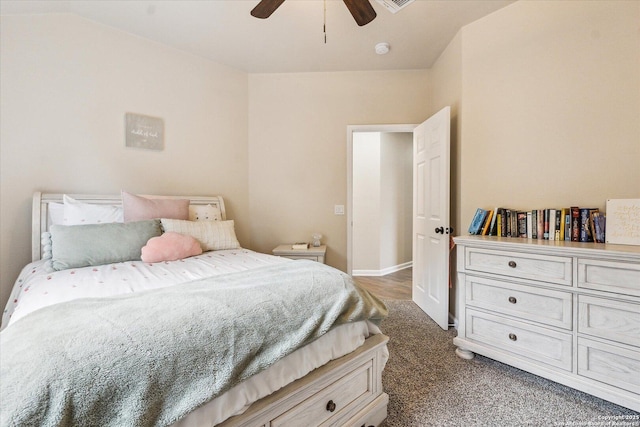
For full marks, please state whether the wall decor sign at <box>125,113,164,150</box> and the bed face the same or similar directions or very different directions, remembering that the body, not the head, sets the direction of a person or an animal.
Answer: same or similar directions

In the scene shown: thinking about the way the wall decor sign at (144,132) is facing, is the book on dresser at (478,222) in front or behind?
in front

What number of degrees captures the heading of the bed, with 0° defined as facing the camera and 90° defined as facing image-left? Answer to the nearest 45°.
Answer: approximately 315°

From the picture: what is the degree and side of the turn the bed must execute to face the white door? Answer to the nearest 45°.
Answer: approximately 90° to its left

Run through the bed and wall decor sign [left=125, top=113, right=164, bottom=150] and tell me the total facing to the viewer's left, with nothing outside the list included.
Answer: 0

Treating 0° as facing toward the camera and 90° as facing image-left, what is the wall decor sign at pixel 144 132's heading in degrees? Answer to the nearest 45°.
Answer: approximately 315°

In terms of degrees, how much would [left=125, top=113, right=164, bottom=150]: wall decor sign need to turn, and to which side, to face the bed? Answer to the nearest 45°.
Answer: approximately 45° to its right

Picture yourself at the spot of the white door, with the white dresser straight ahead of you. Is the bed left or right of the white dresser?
right

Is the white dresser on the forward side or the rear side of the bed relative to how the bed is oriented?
on the forward side

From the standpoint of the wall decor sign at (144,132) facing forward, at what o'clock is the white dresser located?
The white dresser is roughly at 12 o'clock from the wall decor sign.

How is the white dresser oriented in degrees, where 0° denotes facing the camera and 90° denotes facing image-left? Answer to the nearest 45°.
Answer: approximately 45°

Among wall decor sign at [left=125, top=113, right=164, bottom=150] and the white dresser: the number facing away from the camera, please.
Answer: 0

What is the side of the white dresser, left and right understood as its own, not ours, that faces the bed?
front

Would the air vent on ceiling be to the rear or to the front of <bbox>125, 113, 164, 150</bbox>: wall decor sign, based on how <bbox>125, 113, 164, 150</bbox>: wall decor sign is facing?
to the front
